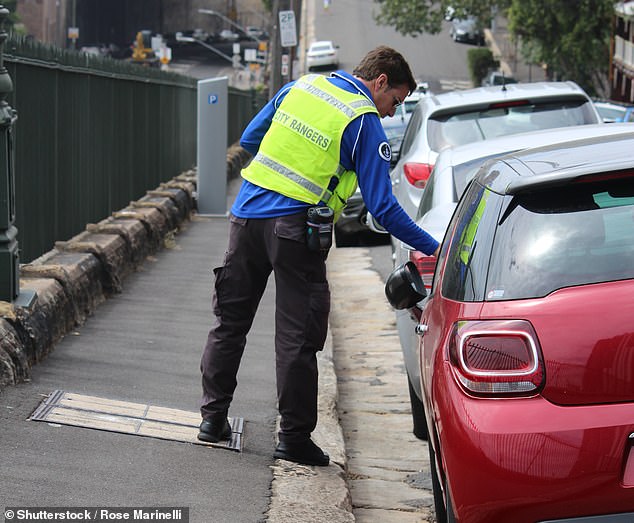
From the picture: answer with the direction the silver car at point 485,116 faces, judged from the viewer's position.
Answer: facing away from the viewer

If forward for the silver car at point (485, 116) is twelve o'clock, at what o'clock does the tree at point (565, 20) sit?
The tree is roughly at 12 o'clock from the silver car.

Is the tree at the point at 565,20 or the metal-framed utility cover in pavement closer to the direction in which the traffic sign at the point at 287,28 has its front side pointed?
the metal-framed utility cover in pavement

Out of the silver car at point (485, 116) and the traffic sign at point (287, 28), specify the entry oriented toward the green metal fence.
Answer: the traffic sign

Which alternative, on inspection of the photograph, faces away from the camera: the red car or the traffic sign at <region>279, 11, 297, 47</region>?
the red car

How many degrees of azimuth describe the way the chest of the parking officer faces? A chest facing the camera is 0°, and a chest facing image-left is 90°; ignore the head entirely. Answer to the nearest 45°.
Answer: approximately 225°

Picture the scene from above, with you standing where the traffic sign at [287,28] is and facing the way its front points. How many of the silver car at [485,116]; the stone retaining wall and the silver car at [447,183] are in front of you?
3

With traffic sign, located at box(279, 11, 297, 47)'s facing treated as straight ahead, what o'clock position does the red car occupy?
The red car is roughly at 12 o'clock from the traffic sign.

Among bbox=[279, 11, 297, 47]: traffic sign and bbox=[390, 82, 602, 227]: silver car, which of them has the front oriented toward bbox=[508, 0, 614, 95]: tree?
the silver car

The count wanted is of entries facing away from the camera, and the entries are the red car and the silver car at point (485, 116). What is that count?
2

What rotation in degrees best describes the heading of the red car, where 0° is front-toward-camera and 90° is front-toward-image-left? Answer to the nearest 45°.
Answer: approximately 180°

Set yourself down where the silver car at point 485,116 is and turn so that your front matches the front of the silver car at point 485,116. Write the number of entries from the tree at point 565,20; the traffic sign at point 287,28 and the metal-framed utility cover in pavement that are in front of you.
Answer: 2
